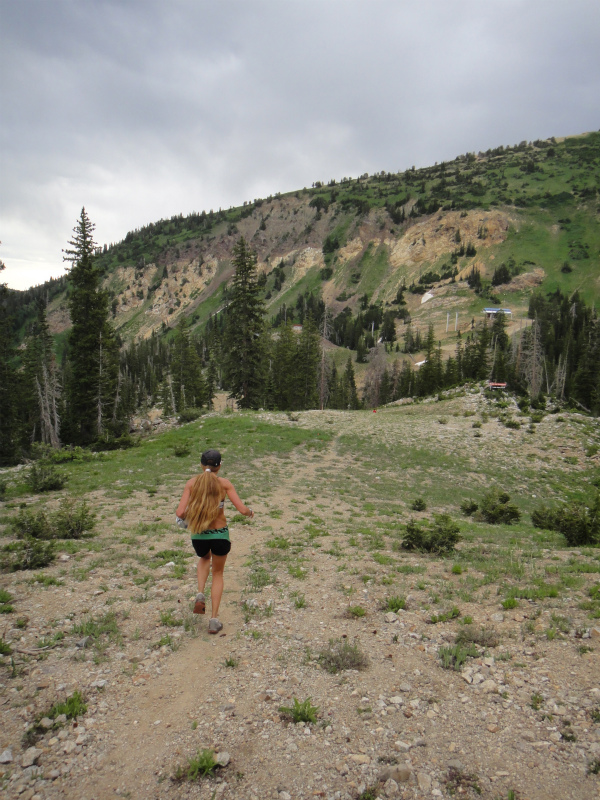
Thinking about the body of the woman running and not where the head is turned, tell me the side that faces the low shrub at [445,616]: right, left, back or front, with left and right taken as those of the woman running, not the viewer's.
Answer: right

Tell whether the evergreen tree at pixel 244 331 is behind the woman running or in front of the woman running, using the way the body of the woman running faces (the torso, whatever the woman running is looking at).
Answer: in front

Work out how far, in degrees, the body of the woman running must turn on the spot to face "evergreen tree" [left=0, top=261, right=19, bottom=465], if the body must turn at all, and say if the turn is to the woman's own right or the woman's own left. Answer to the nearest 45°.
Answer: approximately 45° to the woman's own left

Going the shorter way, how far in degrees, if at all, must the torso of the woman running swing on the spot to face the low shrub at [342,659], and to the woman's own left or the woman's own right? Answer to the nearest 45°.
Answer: approximately 135° to the woman's own right

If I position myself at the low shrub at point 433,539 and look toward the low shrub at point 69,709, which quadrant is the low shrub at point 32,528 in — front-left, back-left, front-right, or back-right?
front-right

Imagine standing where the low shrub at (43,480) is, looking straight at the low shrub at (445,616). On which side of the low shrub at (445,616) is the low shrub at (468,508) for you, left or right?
left

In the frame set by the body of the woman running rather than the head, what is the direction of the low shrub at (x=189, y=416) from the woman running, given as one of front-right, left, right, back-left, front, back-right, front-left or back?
front

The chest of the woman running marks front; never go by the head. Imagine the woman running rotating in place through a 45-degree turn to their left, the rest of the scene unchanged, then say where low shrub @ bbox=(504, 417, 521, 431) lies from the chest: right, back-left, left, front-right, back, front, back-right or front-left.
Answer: right

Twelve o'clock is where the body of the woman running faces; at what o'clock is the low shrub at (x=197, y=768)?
The low shrub is roughly at 6 o'clock from the woman running.

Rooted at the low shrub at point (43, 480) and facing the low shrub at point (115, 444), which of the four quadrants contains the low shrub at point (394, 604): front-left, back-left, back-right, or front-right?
back-right

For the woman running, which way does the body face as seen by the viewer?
away from the camera

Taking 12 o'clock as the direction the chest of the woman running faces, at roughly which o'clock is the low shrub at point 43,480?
The low shrub is roughly at 11 o'clock from the woman running.

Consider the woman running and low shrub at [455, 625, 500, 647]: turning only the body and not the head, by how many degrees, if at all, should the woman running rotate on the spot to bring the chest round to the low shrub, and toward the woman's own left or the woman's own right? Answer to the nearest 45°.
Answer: approximately 90° to the woman's own right

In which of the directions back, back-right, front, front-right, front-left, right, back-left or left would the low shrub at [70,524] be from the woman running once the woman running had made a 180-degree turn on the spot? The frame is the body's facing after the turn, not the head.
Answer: back-right

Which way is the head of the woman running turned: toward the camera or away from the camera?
away from the camera

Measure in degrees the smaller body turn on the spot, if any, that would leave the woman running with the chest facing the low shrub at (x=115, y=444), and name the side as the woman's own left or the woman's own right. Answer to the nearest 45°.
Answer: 0° — they already face it

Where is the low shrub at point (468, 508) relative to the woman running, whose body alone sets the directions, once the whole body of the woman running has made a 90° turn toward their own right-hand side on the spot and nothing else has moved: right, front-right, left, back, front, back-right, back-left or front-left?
front-left

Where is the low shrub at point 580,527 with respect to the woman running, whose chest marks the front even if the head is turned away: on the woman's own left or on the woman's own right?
on the woman's own right

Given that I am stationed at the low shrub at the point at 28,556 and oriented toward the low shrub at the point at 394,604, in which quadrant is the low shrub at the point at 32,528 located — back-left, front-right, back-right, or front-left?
back-left
